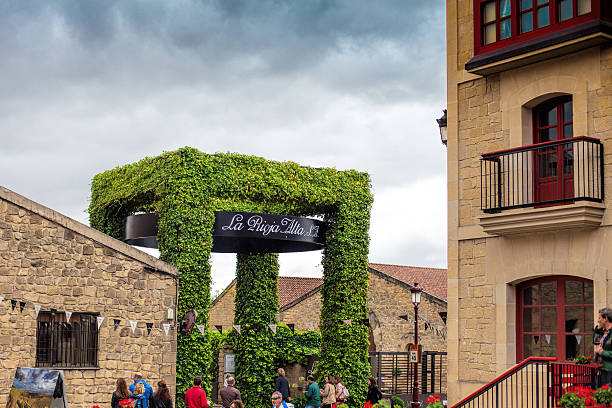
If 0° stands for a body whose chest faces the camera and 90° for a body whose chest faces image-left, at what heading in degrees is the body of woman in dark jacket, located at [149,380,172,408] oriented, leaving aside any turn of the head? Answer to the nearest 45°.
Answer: approximately 180°

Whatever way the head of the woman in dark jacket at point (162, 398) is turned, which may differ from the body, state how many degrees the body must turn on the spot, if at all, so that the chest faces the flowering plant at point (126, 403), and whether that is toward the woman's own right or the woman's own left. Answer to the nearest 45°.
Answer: approximately 135° to the woman's own left

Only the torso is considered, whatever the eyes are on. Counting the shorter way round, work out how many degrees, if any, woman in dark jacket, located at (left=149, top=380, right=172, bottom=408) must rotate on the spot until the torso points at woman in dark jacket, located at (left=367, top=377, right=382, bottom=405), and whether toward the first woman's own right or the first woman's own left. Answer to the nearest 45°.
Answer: approximately 45° to the first woman's own right

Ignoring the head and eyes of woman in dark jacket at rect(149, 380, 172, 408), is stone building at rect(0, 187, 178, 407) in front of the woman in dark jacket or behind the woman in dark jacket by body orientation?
in front

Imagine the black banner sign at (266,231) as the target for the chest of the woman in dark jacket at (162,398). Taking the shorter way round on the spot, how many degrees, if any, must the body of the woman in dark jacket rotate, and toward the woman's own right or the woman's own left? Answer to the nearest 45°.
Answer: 0° — they already face it

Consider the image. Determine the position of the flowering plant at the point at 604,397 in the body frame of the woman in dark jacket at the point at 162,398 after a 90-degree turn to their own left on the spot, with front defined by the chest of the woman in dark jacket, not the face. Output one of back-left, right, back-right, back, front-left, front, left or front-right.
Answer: back-left

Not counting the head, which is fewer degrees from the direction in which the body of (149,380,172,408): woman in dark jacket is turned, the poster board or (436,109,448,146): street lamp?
the street lamp

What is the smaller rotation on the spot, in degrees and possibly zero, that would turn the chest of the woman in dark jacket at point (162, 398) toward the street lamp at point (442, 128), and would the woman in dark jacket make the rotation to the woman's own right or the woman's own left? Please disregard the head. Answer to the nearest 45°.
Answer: approximately 90° to the woman's own right

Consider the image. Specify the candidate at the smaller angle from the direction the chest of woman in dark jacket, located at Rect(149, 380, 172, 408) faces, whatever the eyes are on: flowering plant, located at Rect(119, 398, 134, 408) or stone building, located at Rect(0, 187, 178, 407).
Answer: the stone building

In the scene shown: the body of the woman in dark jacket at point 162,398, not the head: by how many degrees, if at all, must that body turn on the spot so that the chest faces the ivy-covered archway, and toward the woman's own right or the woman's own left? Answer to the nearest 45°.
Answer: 0° — they already face it
